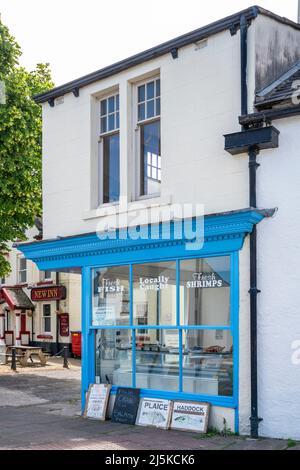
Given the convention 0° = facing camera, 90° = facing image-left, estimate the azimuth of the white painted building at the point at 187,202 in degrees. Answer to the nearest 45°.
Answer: approximately 45°

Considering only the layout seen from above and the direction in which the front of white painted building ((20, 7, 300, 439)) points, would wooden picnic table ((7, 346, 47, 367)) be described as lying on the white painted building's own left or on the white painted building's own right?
on the white painted building's own right

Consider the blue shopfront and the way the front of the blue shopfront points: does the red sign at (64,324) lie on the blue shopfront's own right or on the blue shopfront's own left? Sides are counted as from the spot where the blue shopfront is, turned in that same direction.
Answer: on the blue shopfront's own right

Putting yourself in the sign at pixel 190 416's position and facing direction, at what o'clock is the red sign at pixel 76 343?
The red sign is roughly at 4 o'clock from the sign.

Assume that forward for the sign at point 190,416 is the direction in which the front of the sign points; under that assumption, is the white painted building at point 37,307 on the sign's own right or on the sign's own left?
on the sign's own right

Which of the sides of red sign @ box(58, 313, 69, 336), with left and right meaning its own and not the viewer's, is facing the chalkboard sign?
front

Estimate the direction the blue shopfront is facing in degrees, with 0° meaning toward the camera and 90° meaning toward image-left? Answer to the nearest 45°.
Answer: approximately 45°
